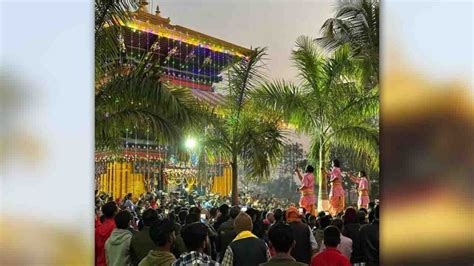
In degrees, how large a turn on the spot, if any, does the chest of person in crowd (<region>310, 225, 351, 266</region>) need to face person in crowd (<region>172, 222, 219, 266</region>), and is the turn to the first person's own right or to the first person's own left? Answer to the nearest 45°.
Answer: approximately 135° to the first person's own left

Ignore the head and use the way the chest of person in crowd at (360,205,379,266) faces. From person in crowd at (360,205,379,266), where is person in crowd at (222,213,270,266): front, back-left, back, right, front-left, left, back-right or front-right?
back-left

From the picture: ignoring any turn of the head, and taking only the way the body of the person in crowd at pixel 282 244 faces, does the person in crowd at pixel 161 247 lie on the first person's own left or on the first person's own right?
on the first person's own left

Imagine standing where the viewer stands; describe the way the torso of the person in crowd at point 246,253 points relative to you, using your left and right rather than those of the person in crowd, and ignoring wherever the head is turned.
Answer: facing away from the viewer

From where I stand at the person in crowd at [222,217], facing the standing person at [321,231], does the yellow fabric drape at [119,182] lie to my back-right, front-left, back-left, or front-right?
back-left

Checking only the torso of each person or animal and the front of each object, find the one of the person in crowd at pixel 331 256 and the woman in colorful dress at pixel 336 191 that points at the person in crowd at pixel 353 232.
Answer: the person in crowd at pixel 331 256

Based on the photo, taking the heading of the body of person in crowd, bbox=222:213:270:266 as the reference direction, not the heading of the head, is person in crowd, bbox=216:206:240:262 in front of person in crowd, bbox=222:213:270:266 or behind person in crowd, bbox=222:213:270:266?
in front

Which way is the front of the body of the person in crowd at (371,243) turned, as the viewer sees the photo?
away from the camera

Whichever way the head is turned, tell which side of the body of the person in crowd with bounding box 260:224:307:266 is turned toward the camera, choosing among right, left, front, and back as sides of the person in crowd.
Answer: back

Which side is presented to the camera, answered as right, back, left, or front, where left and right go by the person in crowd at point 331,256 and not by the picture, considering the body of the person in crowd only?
back

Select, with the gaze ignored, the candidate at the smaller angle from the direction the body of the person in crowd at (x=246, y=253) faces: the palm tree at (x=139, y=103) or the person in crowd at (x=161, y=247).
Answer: the palm tree
